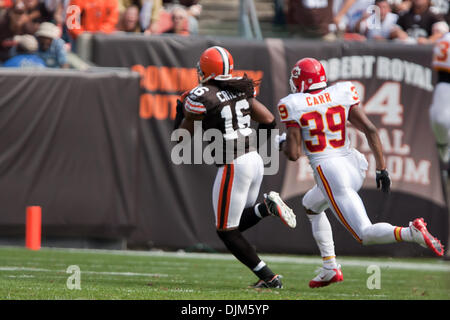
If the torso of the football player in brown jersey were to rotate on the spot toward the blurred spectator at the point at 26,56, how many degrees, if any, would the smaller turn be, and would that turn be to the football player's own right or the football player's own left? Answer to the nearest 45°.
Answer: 0° — they already face them

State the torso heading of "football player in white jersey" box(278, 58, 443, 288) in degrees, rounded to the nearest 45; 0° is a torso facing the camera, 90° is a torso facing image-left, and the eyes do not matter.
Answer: approximately 135°

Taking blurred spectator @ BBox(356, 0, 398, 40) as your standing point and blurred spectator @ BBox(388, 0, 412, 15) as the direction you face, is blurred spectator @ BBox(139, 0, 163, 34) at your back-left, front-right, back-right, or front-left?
back-left

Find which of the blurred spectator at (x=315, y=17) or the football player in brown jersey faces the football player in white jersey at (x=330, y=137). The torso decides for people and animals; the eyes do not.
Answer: the blurred spectator

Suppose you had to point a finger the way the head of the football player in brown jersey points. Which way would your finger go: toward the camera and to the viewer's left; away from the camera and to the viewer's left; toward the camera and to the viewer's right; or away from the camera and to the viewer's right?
away from the camera and to the viewer's left

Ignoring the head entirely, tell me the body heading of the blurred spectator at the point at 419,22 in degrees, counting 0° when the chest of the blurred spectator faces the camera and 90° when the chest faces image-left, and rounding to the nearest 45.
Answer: approximately 0°

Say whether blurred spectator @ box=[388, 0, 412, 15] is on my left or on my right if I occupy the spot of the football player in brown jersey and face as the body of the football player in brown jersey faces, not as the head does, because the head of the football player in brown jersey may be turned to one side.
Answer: on my right

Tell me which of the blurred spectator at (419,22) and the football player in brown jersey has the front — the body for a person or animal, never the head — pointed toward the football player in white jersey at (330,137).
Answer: the blurred spectator
